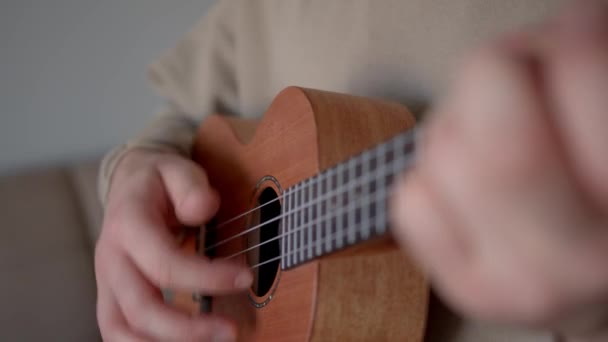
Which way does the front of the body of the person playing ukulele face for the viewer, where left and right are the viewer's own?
facing the viewer and to the left of the viewer
